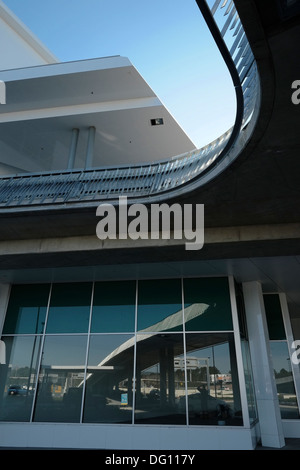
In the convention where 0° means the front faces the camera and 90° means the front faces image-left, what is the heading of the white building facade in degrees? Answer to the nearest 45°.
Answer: approximately 0°
